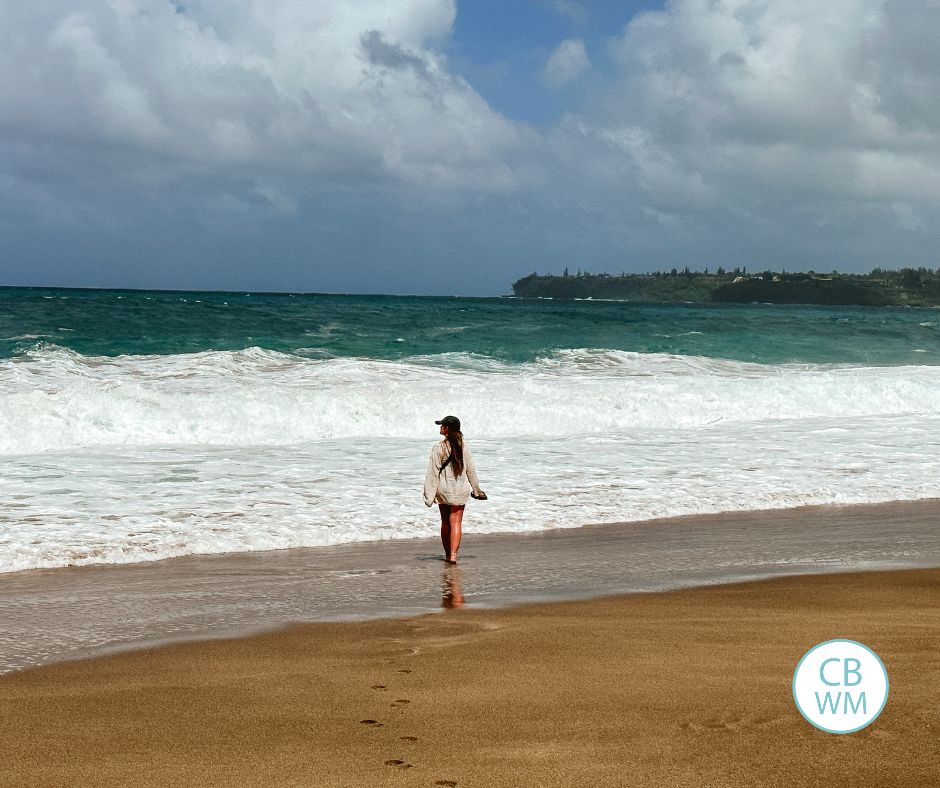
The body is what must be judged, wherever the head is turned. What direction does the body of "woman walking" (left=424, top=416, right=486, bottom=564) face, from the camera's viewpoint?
away from the camera
